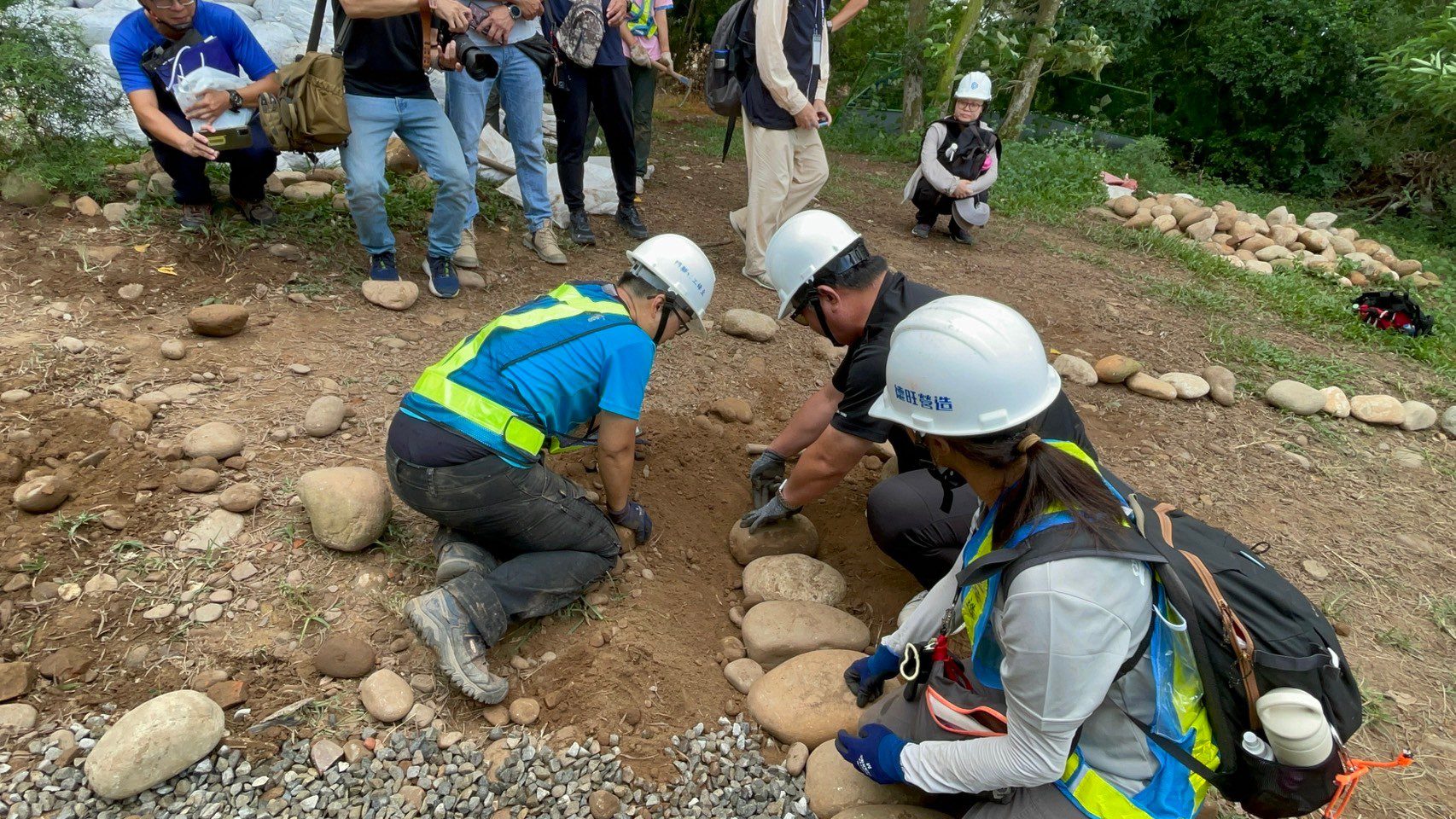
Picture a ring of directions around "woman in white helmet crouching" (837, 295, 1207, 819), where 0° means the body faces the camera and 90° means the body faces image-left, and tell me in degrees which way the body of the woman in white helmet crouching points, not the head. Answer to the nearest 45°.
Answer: approximately 90°

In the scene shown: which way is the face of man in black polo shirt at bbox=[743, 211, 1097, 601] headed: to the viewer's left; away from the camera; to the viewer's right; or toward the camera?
to the viewer's left

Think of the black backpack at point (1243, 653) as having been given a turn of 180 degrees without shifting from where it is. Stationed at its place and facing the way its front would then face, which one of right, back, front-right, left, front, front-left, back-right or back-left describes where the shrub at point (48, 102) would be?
front

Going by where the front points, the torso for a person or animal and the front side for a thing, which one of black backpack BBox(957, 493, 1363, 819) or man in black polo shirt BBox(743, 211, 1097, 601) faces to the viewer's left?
the man in black polo shirt

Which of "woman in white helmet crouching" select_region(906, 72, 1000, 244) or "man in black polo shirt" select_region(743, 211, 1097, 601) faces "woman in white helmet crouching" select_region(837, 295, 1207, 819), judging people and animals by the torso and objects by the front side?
"woman in white helmet crouching" select_region(906, 72, 1000, 244)

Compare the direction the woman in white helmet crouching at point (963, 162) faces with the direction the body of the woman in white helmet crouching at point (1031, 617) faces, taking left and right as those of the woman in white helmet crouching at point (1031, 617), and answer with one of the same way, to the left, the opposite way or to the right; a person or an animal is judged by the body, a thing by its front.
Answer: to the left

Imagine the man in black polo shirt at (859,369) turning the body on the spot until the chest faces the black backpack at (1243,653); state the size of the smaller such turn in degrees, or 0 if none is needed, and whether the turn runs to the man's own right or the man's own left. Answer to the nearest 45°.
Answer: approximately 135° to the man's own left

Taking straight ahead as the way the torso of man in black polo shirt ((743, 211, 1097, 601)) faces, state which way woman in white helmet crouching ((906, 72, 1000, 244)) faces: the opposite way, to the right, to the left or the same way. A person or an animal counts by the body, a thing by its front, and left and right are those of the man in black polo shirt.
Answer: to the left

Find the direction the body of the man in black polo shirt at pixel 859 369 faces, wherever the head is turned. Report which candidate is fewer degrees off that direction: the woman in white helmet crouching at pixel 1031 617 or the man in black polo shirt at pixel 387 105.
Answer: the man in black polo shirt

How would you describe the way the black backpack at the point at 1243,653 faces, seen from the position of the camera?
facing to the right of the viewer

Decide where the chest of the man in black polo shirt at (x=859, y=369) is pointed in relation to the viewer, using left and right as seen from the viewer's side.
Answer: facing to the left of the viewer

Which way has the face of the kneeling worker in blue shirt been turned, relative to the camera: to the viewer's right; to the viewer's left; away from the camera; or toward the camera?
to the viewer's right

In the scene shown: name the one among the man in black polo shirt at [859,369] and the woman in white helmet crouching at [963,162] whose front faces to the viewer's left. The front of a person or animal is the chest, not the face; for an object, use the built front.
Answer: the man in black polo shirt
